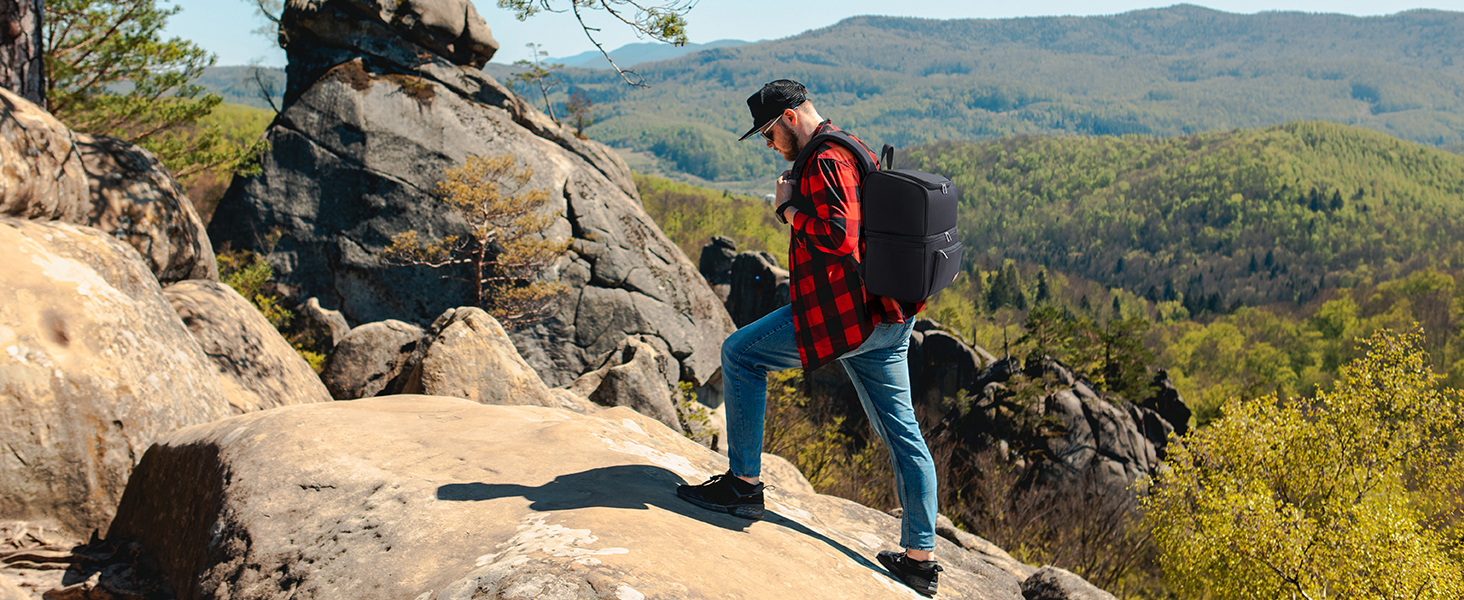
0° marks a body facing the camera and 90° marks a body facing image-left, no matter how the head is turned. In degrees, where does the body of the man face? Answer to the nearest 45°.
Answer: approximately 90°

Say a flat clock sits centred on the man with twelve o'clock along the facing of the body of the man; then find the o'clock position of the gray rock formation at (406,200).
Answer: The gray rock formation is roughly at 2 o'clock from the man.

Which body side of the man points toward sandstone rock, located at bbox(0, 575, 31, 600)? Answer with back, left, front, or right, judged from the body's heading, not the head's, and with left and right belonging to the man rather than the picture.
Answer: front

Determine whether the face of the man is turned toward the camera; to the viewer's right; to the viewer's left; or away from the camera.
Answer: to the viewer's left

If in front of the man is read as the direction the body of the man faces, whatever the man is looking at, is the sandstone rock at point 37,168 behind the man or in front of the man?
in front

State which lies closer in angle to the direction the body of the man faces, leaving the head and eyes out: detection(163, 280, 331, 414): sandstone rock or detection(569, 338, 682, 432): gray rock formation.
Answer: the sandstone rock

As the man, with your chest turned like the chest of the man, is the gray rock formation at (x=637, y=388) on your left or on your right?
on your right
